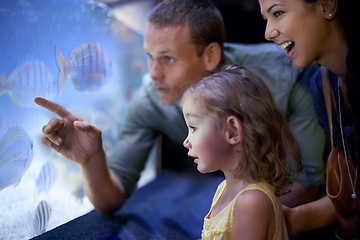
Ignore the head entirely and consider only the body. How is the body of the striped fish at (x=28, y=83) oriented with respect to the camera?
to the viewer's right
